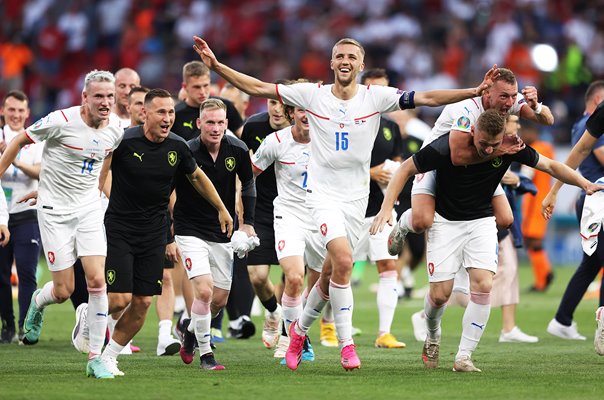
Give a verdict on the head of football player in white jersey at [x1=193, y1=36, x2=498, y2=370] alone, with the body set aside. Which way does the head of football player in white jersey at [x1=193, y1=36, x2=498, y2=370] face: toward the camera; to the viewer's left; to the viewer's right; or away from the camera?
toward the camera

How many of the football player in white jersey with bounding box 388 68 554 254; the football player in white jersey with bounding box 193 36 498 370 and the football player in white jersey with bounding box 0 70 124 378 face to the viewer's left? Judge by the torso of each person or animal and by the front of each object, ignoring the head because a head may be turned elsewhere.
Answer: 0

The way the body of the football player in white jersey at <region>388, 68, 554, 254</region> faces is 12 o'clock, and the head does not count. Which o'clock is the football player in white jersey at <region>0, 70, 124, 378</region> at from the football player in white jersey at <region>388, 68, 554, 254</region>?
the football player in white jersey at <region>0, 70, 124, 378</region> is roughly at 4 o'clock from the football player in white jersey at <region>388, 68, 554, 254</region>.

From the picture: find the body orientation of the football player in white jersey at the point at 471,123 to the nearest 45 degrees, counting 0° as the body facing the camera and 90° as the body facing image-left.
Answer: approximately 315°

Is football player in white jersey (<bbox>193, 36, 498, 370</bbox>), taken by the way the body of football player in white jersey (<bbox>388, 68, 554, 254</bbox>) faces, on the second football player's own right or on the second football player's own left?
on the second football player's own right

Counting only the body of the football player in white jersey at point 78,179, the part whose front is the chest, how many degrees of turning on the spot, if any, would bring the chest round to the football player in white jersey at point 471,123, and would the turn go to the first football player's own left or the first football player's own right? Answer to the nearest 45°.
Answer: approximately 45° to the first football player's own left

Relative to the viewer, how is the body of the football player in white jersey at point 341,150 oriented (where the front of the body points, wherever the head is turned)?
toward the camera

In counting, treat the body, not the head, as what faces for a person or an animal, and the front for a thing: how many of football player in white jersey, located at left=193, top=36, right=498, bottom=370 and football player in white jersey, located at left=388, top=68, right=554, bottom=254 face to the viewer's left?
0

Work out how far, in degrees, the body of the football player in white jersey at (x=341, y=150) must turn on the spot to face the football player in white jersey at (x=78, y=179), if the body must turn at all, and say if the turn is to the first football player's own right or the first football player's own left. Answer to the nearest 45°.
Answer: approximately 90° to the first football player's own right

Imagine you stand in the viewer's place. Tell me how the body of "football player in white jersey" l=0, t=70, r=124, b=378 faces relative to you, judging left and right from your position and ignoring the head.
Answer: facing the viewer and to the right of the viewer

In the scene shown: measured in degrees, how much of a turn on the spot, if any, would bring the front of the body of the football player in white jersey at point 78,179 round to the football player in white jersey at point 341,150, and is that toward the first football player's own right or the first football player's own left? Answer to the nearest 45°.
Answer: approximately 45° to the first football player's own left

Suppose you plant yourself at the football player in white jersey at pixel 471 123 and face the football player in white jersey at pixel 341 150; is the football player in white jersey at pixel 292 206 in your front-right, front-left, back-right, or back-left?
front-right

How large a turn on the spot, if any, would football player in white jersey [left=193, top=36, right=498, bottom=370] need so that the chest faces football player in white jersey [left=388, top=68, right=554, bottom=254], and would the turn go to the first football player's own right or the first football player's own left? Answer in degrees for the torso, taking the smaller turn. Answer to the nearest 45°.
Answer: approximately 90° to the first football player's own left
